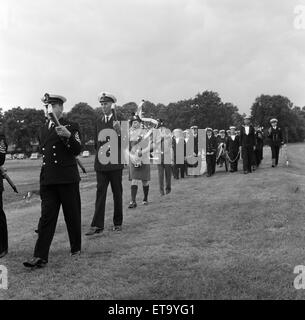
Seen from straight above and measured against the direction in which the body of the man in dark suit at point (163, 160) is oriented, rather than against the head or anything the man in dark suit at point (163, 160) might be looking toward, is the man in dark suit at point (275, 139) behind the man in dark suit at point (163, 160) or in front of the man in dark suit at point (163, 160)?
behind

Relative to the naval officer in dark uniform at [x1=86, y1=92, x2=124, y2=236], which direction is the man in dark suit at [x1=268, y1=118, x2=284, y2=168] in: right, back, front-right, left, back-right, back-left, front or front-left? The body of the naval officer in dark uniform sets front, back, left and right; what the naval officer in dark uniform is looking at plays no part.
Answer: back

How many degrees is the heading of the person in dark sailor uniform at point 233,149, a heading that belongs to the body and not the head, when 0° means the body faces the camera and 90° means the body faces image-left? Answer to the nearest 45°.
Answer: approximately 0°

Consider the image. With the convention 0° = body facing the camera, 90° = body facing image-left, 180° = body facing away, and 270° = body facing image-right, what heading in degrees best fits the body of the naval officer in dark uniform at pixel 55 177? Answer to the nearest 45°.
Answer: approximately 45°

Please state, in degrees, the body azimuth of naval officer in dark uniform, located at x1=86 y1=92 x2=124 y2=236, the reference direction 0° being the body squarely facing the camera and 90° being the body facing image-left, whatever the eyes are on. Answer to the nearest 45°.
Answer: approximately 45°

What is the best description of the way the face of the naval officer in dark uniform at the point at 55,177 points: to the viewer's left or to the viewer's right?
to the viewer's left

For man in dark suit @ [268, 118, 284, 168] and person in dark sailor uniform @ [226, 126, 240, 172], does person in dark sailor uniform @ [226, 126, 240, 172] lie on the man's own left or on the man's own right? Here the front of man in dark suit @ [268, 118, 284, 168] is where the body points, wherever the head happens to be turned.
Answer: on the man's own right

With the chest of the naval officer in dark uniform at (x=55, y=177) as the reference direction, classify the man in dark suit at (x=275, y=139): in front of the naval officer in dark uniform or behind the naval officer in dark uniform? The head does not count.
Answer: behind

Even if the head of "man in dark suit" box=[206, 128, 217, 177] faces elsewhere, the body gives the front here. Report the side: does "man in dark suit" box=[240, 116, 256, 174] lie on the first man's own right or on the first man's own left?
on the first man's own left

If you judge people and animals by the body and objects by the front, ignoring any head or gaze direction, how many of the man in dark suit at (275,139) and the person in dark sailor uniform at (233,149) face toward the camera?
2

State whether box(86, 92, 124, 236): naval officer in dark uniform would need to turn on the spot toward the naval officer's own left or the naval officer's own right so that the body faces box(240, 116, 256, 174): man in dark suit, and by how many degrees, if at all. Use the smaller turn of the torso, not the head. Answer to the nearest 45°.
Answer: approximately 180°
